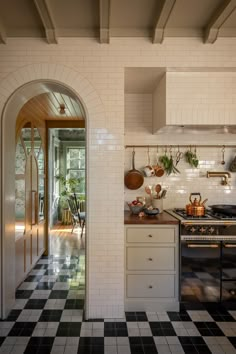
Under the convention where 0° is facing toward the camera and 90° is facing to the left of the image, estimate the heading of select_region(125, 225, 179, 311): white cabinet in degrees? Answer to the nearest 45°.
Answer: approximately 0°

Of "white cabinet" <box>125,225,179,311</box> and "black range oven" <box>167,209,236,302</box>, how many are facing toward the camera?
2

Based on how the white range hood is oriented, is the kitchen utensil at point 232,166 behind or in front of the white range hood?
behind

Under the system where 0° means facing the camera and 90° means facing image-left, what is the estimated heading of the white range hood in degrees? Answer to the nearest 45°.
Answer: approximately 0°

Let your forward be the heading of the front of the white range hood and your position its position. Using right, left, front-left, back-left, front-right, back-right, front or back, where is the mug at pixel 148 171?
back-right
